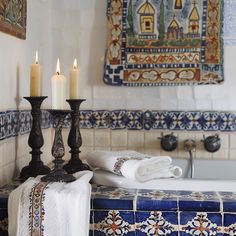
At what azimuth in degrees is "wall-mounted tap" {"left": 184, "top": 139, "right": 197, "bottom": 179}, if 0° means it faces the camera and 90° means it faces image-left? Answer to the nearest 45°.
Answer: approximately 0°

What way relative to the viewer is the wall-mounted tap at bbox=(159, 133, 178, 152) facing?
toward the camera

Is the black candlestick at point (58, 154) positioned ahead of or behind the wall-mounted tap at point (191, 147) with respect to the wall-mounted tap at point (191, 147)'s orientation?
ahead

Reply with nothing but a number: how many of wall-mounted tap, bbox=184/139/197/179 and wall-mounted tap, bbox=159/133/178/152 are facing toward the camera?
2

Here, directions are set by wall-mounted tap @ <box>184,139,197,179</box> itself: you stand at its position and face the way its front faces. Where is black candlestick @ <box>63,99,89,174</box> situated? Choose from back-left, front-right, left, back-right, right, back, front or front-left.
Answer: front-right

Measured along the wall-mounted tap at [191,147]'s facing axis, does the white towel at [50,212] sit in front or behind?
in front

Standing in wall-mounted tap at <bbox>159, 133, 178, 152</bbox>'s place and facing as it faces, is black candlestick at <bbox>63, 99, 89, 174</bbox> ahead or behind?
ahead

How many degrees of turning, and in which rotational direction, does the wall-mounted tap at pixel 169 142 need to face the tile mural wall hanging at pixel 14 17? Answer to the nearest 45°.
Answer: approximately 45° to its right

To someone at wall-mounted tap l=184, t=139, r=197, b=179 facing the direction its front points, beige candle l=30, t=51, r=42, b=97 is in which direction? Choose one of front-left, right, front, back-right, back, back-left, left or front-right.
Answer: front-right
